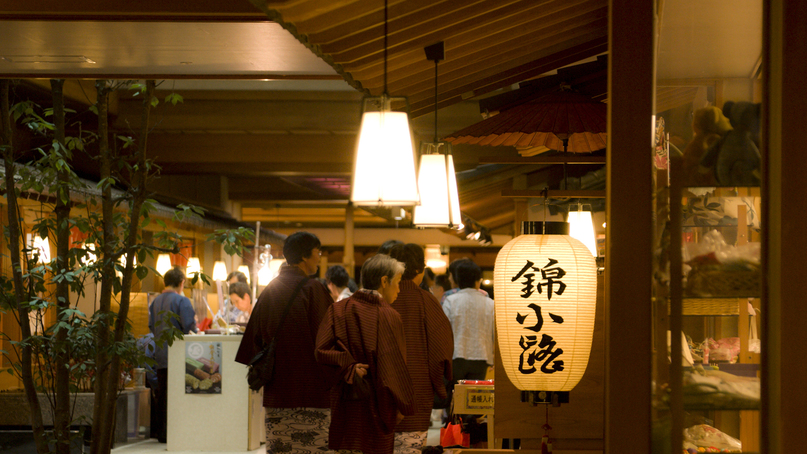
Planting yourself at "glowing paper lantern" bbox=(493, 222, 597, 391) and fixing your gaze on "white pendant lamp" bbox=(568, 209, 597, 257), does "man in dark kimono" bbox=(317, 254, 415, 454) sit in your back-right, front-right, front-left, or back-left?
front-left

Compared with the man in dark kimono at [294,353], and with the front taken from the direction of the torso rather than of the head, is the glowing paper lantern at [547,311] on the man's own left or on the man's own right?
on the man's own right

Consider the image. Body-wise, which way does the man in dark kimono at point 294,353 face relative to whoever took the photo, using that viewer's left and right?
facing away from the viewer and to the right of the viewer
